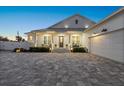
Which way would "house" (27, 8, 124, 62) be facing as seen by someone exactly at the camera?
facing the viewer
